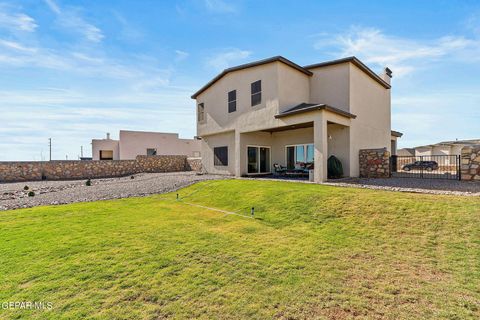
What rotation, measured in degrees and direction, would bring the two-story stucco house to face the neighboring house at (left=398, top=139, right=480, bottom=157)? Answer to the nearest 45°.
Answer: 0° — it already faces it

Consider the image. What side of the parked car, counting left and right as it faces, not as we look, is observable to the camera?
left

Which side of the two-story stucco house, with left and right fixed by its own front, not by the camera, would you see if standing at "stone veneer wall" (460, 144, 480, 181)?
right

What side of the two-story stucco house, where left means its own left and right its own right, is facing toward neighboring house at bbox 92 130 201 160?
left

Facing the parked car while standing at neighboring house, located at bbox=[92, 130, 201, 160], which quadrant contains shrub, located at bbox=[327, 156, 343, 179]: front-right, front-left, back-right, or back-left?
front-right

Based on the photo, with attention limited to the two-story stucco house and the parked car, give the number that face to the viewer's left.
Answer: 1

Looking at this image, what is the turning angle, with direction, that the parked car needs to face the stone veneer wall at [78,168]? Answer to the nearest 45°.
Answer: approximately 45° to its left

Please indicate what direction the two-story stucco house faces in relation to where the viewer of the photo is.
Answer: facing away from the viewer and to the right of the viewer
